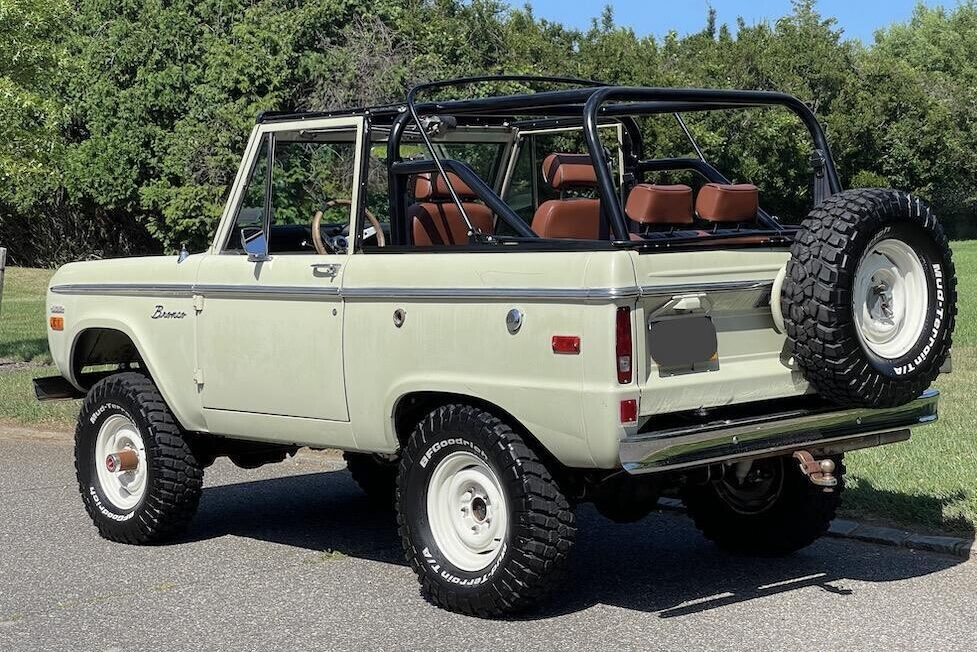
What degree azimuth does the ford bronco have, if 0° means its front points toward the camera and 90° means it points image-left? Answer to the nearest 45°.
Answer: approximately 135°
